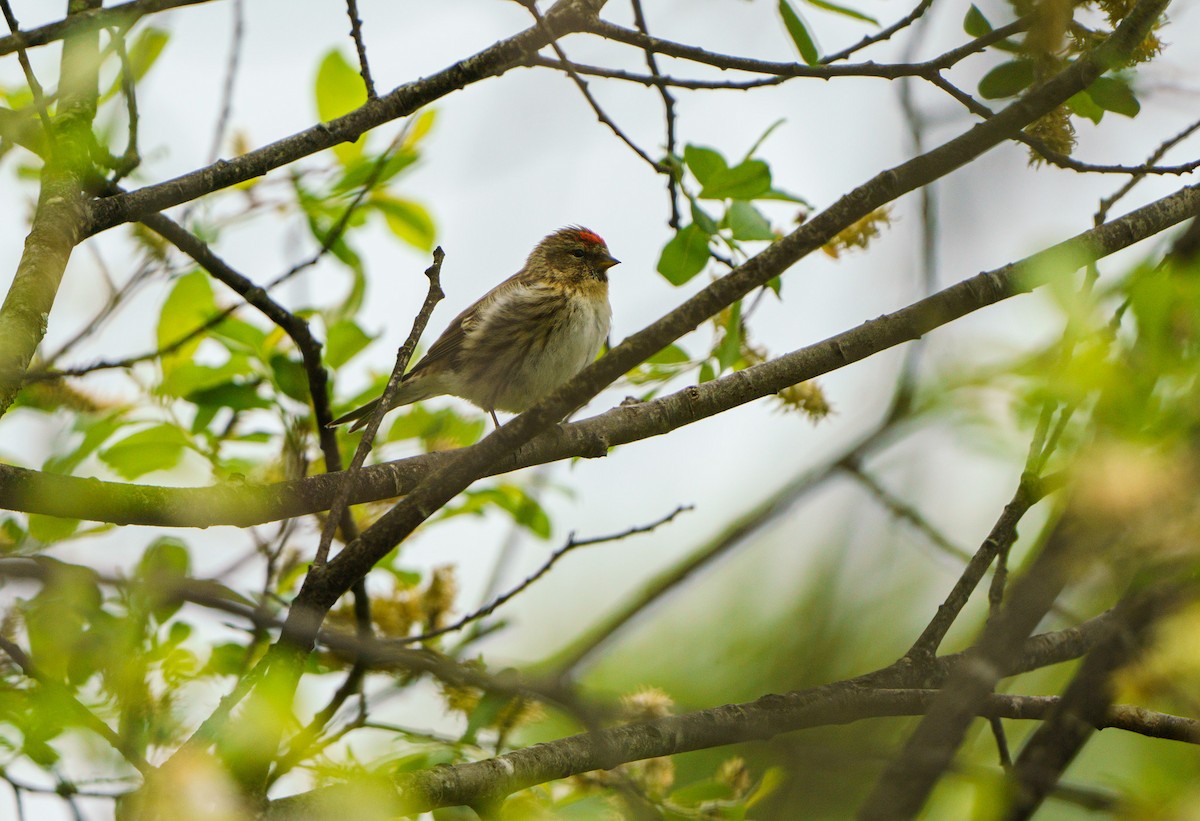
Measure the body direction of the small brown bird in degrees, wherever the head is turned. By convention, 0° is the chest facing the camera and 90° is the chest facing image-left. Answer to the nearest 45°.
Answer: approximately 270°

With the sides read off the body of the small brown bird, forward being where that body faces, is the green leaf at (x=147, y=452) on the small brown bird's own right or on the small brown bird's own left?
on the small brown bird's own right

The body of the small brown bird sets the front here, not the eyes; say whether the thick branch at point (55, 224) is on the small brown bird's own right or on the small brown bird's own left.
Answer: on the small brown bird's own right

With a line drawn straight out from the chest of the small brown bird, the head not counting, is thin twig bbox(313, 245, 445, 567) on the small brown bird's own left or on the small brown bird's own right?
on the small brown bird's own right

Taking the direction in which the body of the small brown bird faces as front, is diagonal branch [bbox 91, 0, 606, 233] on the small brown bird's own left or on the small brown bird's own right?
on the small brown bird's own right
